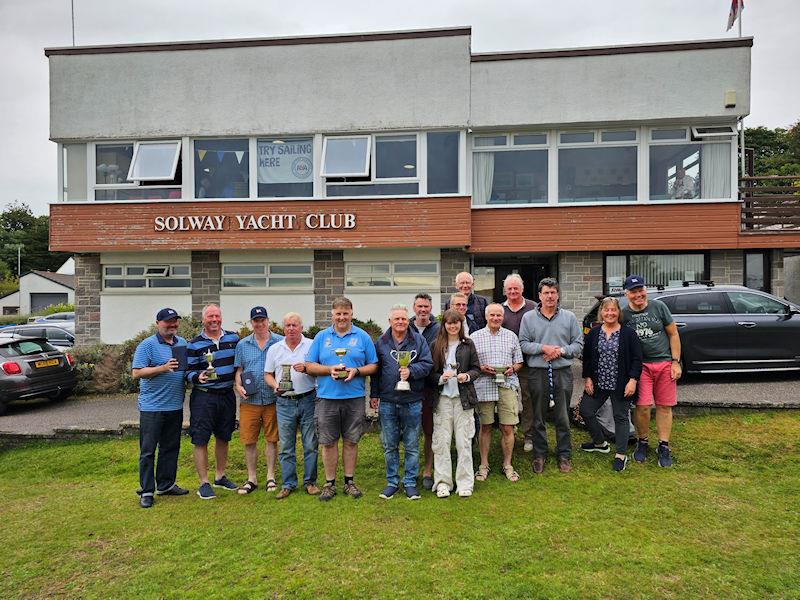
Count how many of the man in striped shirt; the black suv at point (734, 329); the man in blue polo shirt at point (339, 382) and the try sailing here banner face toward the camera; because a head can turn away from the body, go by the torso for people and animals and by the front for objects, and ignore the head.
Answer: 3

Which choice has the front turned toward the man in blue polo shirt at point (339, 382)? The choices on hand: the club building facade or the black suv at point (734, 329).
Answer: the club building facade

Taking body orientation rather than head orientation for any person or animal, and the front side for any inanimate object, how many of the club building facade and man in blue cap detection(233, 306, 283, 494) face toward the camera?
2

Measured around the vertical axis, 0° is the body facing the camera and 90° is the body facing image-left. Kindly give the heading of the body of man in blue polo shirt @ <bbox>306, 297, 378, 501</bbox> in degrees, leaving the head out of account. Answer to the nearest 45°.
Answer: approximately 0°

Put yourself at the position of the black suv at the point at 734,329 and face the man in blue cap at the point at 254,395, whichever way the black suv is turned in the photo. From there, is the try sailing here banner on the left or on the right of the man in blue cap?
right

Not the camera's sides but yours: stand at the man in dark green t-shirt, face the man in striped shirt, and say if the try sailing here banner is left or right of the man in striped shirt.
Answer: right

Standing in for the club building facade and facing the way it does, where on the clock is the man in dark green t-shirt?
The man in dark green t-shirt is roughly at 11 o'clock from the club building facade.

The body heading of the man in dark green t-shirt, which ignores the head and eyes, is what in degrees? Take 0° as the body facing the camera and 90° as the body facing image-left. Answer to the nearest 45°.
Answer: approximately 0°

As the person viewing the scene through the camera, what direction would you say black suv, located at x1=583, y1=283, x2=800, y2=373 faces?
facing to the right of the viewer

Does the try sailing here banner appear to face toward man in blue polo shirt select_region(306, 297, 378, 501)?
yes

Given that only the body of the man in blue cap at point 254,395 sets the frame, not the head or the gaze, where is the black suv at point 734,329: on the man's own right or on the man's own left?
on the man's own left
